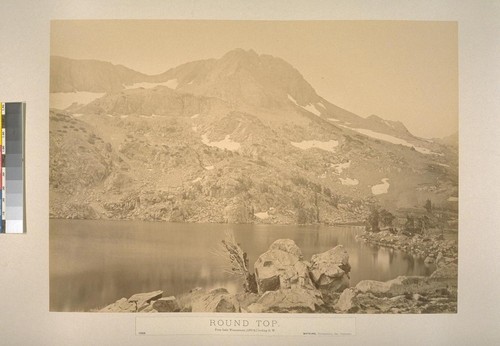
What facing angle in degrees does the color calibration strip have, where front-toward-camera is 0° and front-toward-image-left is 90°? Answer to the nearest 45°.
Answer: approximately 0°
